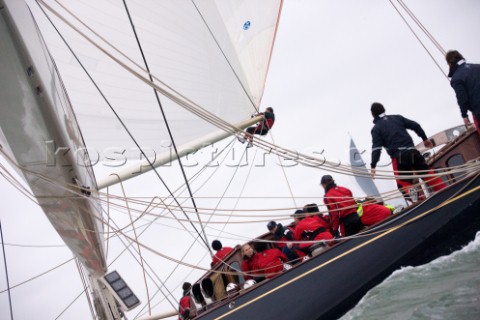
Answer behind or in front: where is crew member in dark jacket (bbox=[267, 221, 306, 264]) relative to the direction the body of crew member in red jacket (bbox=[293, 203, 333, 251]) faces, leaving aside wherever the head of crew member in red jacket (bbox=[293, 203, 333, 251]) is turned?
in front

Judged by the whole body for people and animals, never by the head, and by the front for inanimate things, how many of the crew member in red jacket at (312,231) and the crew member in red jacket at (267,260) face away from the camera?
2

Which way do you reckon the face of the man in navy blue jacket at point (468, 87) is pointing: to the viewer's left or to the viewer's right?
to the viewer's left

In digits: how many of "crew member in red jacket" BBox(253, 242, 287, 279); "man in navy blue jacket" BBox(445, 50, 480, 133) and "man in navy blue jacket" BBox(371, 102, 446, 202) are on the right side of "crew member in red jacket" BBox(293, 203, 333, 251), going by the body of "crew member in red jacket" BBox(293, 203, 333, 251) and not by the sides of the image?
2

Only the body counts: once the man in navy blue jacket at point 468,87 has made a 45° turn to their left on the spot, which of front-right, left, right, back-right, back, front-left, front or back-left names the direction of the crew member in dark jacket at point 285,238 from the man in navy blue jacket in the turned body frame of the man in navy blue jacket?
front

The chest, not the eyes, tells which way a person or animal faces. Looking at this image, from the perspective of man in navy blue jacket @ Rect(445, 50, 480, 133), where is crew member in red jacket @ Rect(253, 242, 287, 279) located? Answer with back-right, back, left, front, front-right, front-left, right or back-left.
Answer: front-left

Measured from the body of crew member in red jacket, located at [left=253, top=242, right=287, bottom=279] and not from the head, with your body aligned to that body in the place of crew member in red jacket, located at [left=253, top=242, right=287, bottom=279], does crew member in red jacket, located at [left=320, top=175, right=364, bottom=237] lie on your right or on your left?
on your right

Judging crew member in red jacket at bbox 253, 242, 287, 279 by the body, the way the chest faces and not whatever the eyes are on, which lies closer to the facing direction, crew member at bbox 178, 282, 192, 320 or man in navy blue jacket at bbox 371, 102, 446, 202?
the crew member

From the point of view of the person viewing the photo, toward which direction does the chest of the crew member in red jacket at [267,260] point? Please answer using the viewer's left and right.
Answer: facing away from the viewer

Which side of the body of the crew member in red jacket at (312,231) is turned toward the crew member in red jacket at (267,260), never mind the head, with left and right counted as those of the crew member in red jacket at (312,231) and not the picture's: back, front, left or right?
left
